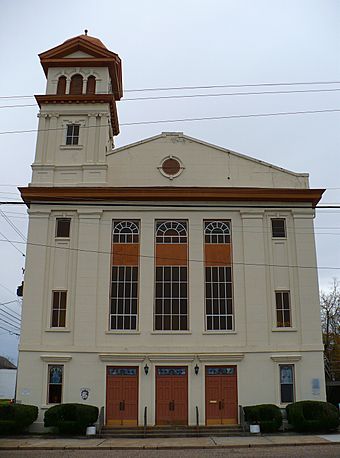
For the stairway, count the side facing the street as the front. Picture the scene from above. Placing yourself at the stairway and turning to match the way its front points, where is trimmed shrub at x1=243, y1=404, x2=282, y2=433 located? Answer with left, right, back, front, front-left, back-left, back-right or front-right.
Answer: left

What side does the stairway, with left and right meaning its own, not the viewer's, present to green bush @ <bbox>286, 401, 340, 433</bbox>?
left

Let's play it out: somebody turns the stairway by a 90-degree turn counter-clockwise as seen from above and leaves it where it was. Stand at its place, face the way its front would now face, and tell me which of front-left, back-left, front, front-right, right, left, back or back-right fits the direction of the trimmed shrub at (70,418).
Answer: back

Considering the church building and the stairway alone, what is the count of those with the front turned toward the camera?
2

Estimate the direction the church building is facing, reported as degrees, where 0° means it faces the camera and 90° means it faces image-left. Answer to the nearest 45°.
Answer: approximately 0°

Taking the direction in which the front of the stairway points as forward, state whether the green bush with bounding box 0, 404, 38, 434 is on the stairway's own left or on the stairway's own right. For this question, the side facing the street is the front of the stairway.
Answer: on the stairway's own right

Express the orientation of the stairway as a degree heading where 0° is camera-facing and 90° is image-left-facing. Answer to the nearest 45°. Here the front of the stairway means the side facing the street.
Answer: approximately 0°
